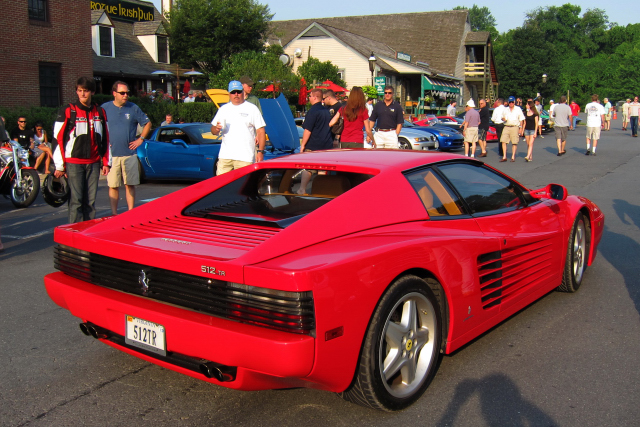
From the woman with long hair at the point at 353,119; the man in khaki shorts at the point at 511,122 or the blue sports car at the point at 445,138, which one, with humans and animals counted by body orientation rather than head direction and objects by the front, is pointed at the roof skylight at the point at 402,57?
the woman with long hair

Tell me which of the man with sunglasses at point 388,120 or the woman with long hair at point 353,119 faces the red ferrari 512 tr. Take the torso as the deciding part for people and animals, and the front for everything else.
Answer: the man with sunglasses

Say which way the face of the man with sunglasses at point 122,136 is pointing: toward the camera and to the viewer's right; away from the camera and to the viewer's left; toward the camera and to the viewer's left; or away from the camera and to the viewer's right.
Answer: toward the camera and to the viewer's right

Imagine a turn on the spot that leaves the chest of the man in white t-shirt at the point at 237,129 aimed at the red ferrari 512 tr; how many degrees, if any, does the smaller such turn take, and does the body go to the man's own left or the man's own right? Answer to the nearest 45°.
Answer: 0° — they already face it

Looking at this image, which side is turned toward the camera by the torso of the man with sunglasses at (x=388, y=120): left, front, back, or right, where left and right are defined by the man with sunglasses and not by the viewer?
front

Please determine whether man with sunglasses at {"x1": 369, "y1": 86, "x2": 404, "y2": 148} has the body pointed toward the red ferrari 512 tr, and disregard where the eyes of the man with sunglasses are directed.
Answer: yes

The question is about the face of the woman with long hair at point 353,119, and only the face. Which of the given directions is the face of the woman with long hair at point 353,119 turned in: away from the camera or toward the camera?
away from the camera

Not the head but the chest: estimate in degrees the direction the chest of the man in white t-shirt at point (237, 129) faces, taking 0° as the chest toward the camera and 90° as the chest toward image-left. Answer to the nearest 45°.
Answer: approximately 0°

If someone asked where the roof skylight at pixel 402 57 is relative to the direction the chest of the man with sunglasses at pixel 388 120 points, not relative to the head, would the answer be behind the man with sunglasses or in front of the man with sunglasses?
behind

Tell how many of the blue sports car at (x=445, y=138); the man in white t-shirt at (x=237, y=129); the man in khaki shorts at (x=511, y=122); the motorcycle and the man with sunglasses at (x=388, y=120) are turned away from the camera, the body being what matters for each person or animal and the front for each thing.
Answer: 0
